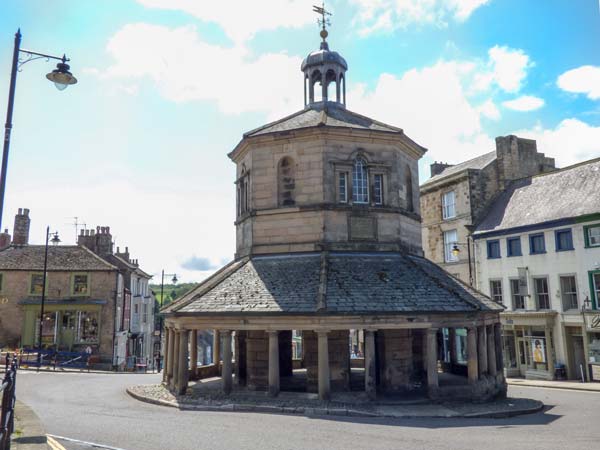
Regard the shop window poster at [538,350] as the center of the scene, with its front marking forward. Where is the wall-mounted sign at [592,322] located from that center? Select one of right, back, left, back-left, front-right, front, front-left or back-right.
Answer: left

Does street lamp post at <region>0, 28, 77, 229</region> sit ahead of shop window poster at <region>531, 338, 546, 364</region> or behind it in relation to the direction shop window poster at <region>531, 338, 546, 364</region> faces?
ahead

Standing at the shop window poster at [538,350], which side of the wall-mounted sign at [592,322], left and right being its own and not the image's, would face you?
right

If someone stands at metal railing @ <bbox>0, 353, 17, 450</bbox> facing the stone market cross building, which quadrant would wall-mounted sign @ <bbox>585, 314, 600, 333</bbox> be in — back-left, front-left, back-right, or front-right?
front-right

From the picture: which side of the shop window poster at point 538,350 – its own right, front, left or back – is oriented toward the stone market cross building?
front

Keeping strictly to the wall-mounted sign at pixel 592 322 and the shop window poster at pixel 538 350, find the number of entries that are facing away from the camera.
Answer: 0

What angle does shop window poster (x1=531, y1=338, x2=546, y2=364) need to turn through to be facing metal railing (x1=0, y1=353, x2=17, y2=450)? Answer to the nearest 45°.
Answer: approximately 45° to its left

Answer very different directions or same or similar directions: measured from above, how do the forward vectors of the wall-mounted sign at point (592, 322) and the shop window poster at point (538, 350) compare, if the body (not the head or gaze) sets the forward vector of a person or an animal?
same or similar directions

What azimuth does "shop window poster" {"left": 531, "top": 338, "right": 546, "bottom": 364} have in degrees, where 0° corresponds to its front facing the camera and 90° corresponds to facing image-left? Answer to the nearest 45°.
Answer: approximately 45°

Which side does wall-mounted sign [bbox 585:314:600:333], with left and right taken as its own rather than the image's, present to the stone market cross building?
front
